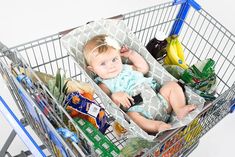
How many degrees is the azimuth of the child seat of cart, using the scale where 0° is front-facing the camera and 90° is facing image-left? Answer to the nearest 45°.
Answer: approximately 315°
